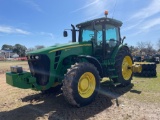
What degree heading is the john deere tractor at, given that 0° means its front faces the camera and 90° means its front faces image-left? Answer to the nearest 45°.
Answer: approximately 45°
